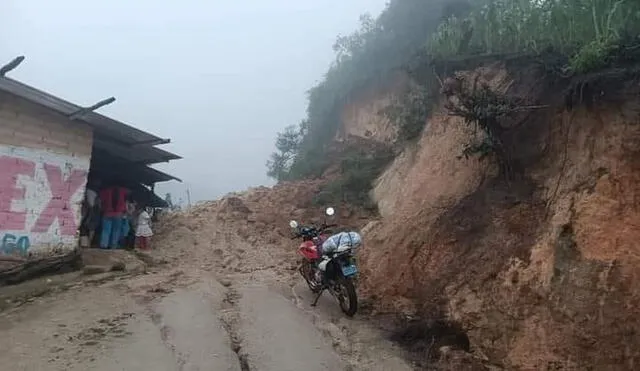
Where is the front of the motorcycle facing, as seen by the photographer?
facing away from the viewer and to the left of the viewer

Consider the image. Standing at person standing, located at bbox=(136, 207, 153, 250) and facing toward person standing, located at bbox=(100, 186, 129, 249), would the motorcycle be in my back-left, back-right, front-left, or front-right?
back-left

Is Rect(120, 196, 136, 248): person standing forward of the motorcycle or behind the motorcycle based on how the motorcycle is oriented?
forward

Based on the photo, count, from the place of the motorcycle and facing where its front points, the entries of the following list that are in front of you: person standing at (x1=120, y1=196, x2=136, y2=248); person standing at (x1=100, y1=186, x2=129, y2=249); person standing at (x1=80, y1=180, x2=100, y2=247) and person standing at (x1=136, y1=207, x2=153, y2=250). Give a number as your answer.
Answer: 4

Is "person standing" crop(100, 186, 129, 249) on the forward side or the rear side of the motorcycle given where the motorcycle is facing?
on the forward side

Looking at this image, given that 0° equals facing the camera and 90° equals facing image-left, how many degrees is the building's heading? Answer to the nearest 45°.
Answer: approximately 270°
